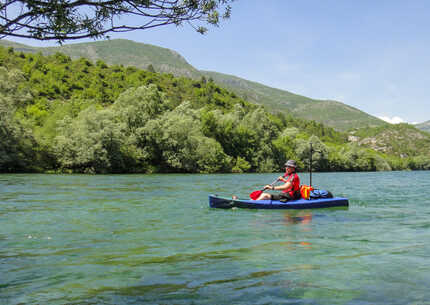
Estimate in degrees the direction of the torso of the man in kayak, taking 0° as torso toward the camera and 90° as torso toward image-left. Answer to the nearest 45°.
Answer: approximately 90°

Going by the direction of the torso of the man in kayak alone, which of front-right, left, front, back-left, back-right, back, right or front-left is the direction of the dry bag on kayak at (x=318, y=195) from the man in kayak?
back-right
